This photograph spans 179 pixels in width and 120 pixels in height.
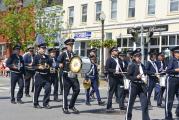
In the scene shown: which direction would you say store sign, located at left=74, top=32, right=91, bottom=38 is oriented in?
toward the camera

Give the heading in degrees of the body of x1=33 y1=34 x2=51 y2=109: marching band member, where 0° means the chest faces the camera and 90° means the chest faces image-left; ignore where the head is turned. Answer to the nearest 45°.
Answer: approximately 315°

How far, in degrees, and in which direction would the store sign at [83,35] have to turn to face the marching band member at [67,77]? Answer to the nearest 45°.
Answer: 0° — it already faces them

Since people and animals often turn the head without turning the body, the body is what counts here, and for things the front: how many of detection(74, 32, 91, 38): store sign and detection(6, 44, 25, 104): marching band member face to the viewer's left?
0

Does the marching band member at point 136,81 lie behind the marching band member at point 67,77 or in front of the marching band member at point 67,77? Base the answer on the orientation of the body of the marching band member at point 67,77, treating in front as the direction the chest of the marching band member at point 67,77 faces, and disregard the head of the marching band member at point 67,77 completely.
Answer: in front

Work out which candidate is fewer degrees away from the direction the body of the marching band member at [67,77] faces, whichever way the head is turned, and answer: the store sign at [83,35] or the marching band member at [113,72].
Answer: the marching band member

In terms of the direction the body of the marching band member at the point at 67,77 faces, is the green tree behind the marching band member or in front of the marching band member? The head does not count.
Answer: behind

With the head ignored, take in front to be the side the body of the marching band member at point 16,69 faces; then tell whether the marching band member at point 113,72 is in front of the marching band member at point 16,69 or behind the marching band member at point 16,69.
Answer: in front
